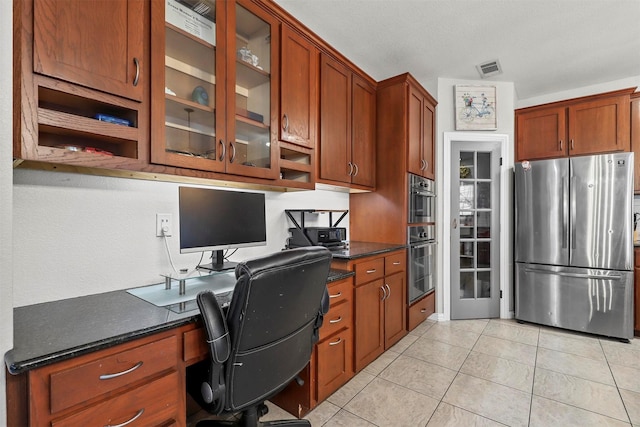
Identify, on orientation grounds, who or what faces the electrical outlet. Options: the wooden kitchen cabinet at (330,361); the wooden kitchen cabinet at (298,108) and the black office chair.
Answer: the black office chair

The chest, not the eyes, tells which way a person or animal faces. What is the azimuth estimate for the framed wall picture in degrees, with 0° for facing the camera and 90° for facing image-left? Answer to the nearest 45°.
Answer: approximately 0°

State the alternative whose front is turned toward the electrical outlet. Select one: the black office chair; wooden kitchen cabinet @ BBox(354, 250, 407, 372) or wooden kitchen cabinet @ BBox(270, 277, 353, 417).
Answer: the black office chair

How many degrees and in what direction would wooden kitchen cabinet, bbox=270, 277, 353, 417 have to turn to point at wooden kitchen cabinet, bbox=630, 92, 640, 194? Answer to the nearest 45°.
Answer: approximately 45° to its left

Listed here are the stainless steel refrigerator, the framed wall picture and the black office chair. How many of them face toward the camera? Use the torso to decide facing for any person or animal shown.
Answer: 2

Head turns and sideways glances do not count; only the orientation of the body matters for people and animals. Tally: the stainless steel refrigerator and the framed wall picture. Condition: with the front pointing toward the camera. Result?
2

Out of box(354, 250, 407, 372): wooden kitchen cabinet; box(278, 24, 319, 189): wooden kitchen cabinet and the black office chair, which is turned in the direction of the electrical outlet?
the black office chair

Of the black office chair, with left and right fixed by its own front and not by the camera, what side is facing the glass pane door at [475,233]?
right

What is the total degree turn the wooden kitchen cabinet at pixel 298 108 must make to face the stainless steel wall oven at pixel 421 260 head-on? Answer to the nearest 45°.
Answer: approximately 90° to its left

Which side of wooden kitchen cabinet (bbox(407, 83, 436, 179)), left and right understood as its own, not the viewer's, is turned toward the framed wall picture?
left

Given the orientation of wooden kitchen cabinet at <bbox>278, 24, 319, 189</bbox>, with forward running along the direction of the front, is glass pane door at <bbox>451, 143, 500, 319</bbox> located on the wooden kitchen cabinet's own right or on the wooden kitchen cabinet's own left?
on the wooden kitchen cabinet's own left
